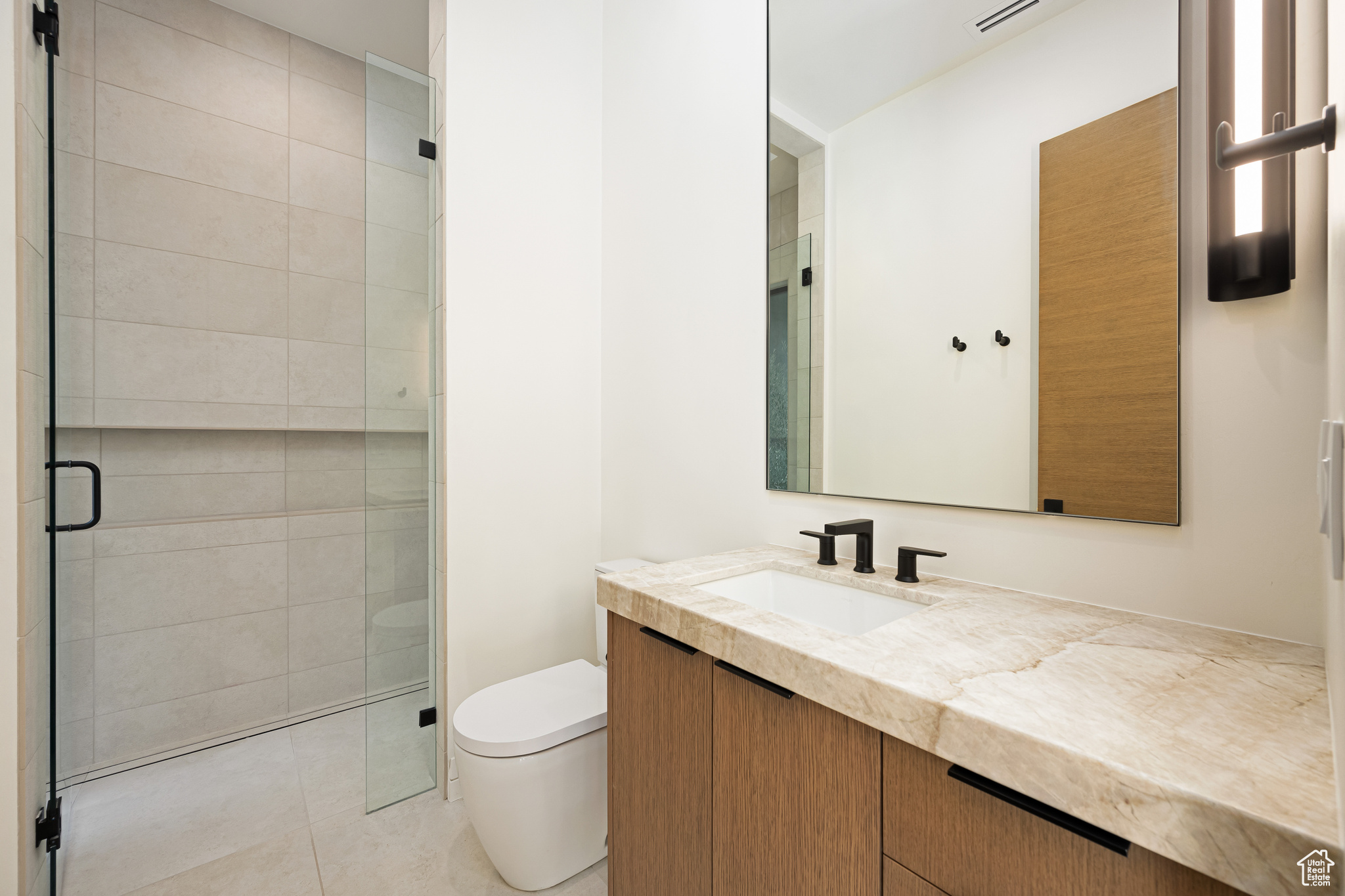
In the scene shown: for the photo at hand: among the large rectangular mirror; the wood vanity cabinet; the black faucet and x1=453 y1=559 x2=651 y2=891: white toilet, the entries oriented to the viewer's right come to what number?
0

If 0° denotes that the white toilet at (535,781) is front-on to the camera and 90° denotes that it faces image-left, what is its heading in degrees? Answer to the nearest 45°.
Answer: approximately 45°

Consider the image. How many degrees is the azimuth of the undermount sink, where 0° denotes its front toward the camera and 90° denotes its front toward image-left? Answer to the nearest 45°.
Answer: approximately 45°

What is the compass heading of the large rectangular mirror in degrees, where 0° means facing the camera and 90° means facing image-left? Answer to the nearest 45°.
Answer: approximately 45°

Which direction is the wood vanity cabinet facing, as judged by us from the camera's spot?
facing the viewer and to the left of the viewer

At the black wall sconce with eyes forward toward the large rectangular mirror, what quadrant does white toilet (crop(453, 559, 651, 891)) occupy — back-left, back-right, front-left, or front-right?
front-left

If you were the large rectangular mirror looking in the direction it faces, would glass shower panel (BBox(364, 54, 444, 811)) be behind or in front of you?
in front

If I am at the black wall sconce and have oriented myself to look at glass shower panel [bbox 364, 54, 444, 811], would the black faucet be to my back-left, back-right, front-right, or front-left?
front-right

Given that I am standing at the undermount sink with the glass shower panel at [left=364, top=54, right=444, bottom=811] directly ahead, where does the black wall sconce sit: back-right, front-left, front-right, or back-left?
back-left
